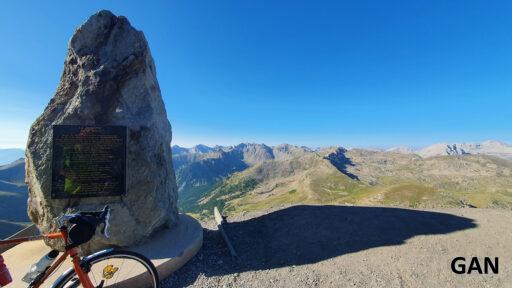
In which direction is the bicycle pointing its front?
to the viewer's right

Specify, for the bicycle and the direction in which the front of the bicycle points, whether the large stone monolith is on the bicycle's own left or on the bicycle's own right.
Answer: on the bicycle's own left
